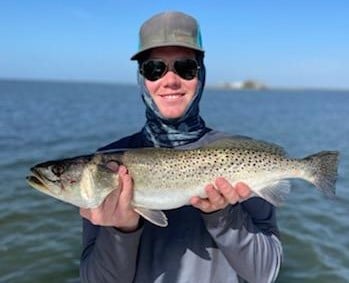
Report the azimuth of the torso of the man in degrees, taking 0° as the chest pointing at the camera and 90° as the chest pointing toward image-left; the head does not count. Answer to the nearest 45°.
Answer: approximately 0°
